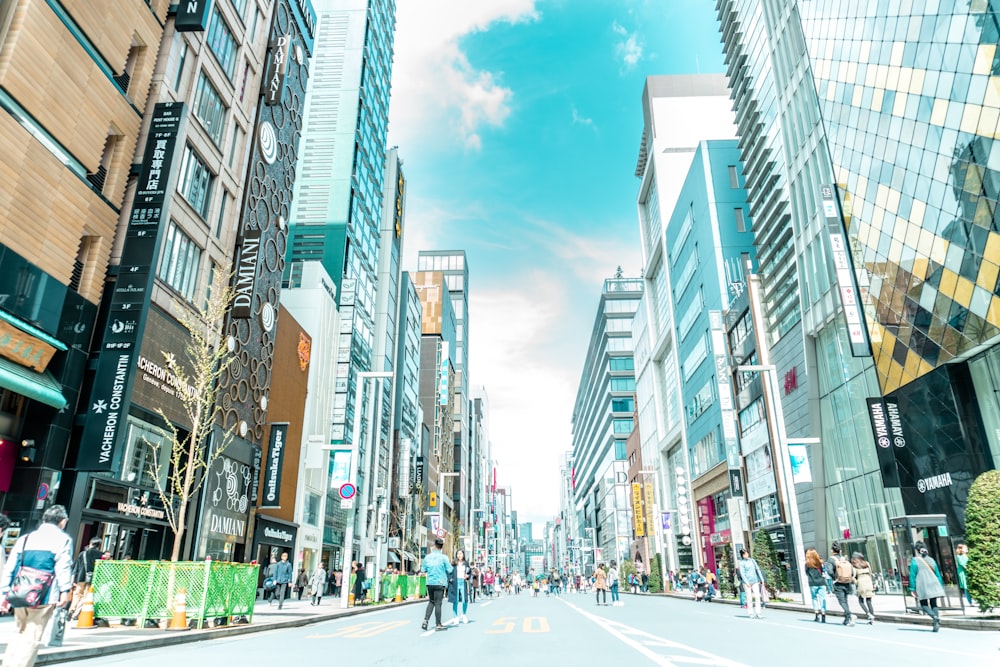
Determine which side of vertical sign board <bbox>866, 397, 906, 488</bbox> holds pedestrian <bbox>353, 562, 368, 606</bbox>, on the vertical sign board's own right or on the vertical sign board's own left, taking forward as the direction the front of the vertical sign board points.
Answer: on the vertical sign board's own right

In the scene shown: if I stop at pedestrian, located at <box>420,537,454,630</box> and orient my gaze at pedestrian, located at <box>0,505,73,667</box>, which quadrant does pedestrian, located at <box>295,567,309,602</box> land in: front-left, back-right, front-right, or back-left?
back-right

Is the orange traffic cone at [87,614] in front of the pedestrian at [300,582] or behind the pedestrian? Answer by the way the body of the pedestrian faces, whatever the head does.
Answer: in front

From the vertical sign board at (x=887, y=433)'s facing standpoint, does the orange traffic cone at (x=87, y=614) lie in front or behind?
in front

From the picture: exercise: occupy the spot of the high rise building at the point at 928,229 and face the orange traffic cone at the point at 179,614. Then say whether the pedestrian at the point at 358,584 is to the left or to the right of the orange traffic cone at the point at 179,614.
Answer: right

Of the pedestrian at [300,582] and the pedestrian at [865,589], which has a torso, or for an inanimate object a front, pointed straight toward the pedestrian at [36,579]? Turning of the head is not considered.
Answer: the pedestrian at [300,582]

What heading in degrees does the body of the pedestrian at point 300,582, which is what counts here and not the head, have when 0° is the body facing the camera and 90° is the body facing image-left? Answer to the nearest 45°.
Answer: approximately 0°

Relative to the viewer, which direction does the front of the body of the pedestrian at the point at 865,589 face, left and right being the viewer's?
facing away from the viewer

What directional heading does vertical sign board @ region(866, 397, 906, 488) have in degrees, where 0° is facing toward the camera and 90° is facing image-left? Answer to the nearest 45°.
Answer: approximately 0°

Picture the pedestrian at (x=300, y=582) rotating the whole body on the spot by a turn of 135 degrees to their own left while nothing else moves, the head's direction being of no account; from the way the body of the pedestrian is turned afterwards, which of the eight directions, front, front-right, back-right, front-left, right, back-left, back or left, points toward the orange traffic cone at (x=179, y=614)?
back-right

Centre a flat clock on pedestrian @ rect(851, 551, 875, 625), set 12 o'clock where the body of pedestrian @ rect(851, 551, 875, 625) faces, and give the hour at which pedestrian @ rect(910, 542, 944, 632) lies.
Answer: pedestrian @ rect(910, 542, 944, 632) is roughly at 5 o'clock from pedestrian @ rect(851, 551, 875, 625).

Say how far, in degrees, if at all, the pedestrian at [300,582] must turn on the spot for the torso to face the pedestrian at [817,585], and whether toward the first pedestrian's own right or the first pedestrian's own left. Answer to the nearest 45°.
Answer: approximately 45° to the first pedestrian's own left

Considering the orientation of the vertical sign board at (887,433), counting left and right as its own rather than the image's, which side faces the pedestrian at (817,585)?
front

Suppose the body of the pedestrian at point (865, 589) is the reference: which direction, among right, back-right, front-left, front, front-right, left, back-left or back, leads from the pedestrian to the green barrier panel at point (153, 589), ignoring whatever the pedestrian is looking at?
back-left
